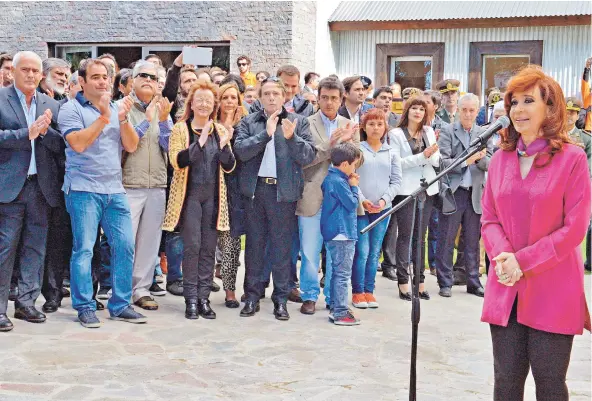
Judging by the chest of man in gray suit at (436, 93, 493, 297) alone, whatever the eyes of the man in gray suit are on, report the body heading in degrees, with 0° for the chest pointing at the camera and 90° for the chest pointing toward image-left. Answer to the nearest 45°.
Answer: approximately 0°

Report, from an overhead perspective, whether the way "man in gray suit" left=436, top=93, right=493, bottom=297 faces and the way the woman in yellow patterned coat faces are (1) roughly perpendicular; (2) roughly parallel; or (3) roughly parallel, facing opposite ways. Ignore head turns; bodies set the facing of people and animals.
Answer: roughly parallel

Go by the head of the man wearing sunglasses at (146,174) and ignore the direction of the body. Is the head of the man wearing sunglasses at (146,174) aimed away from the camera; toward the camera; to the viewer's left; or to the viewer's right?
toward the camera

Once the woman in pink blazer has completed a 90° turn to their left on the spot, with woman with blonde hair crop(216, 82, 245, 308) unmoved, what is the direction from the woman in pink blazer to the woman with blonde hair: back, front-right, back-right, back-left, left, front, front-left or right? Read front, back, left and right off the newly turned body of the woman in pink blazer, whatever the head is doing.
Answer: back

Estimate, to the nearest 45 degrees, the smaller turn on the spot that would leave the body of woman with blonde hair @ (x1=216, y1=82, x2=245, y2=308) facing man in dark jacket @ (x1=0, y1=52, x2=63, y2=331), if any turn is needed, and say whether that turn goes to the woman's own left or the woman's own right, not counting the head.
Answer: approximately 90° to the woman's own right

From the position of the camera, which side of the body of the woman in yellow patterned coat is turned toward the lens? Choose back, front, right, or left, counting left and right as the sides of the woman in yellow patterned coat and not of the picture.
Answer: front

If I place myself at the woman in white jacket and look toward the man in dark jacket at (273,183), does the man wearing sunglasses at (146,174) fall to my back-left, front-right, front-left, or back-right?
front-right

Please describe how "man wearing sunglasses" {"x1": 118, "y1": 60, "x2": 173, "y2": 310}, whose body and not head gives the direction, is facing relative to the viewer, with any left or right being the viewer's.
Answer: facing the viewer and to the right of the viewer

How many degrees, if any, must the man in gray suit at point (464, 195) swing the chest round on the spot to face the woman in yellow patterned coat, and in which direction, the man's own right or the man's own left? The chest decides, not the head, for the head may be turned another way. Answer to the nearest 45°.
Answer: approximately 45° to the man's own right

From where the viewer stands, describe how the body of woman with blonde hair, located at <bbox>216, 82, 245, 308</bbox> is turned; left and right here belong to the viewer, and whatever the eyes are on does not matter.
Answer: facing the viewer

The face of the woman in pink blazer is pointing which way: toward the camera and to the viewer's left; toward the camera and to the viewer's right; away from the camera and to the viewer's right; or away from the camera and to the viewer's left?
toward the camera and to the viewer's left

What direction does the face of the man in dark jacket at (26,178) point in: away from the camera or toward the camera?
toward the camera

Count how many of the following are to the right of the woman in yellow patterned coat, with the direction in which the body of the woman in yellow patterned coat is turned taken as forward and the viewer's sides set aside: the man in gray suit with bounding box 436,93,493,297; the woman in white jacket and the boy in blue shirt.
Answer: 0

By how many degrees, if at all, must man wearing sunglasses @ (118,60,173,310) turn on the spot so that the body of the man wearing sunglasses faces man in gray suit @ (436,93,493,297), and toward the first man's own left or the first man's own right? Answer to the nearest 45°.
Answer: approximately 45° to the first man's own left

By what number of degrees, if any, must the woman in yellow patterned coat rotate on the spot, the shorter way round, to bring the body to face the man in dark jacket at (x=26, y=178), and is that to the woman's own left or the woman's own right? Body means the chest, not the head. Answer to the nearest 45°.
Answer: approximately 90° to the woman's own right
